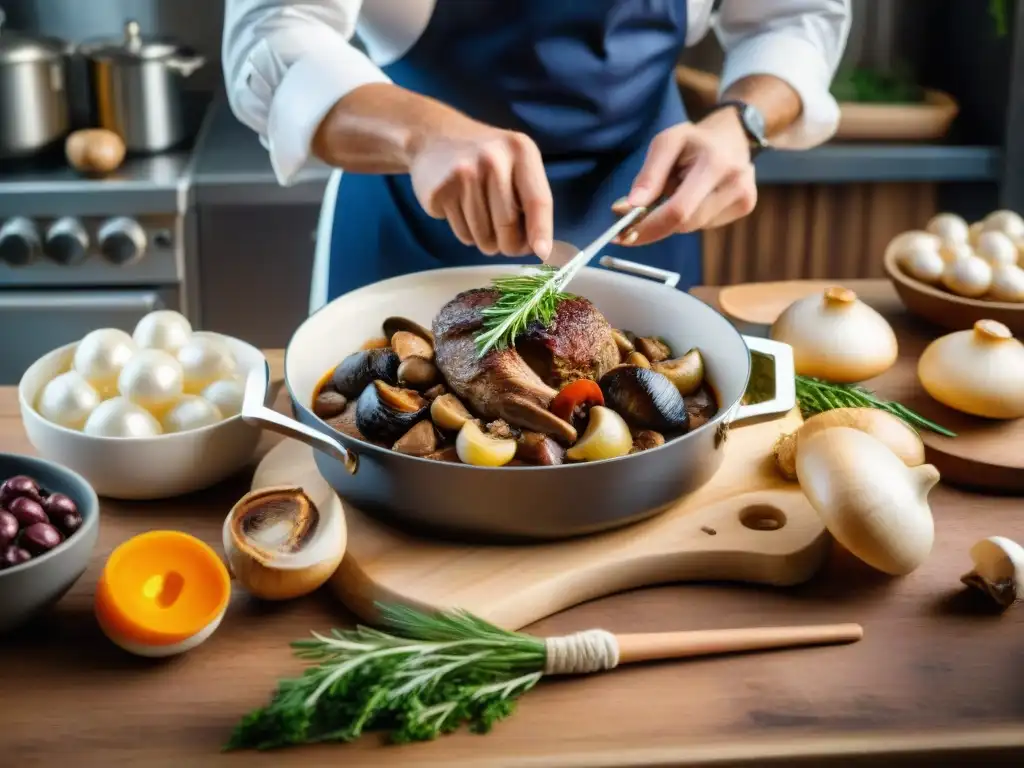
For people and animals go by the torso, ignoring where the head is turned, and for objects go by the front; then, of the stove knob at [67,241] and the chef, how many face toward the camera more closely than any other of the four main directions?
2

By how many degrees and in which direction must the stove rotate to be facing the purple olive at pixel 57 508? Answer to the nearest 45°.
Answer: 0° — it already faces it

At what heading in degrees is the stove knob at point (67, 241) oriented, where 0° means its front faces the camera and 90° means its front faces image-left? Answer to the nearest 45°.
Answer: approximately 0°
